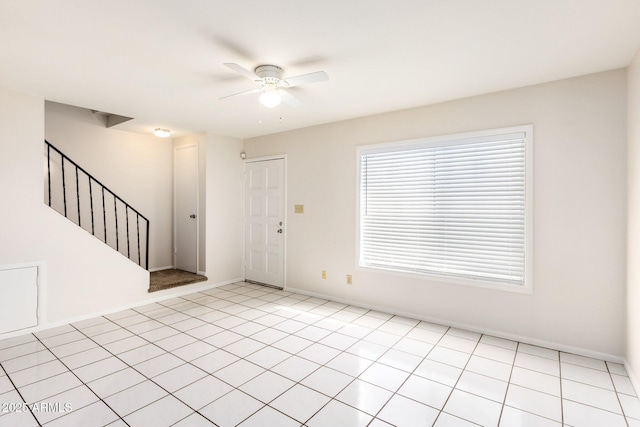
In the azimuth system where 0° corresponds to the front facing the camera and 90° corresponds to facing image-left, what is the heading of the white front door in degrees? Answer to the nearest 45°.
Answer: approximately 45°

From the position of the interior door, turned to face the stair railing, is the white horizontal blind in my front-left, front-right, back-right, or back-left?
back-left

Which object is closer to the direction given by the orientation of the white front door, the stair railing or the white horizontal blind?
the stair railing

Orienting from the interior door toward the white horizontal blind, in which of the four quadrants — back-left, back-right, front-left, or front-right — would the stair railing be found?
back-right

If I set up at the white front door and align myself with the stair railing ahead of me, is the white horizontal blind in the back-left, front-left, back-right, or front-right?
back-left

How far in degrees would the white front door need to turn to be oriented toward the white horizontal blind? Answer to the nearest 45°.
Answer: approximately 90° to its left

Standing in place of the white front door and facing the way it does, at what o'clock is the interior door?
The interior door is roughly at 2 o'clock from the white front door.

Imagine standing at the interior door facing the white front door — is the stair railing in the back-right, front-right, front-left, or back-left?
back-right

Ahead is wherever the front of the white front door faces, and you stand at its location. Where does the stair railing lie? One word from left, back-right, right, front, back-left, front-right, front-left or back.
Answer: front-right

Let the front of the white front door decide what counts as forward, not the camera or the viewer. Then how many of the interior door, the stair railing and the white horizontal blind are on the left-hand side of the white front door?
1
